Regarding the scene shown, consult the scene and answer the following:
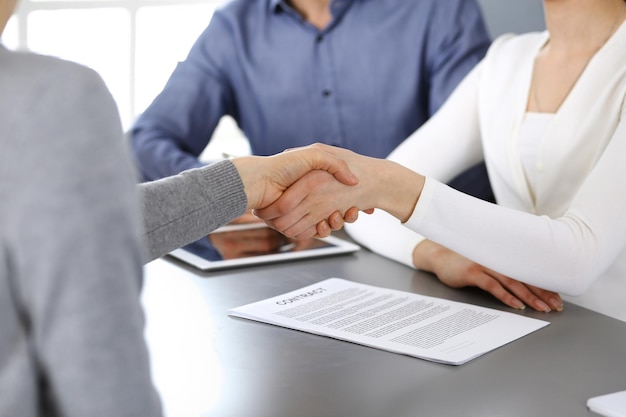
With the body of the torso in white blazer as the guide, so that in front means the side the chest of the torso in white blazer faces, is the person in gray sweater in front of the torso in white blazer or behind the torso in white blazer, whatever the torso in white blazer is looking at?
in front

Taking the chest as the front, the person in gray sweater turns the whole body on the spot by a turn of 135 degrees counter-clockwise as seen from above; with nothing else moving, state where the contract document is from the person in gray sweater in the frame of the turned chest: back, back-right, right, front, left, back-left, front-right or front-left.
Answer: back-right

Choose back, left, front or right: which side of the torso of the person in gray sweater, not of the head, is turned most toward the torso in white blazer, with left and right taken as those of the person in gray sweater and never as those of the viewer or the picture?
front

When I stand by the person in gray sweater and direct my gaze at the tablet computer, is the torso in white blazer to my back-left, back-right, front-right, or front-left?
front-right

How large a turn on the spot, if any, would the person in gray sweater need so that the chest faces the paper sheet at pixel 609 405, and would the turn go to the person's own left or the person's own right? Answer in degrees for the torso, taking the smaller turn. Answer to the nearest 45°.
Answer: approximately 45° to the person's own right

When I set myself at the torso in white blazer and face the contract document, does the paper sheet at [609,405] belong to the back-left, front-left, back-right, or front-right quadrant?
front-left

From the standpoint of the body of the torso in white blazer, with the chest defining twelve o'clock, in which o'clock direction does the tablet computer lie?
The tablet computer is roughly at 1 o'clock from the torso in white blazer.

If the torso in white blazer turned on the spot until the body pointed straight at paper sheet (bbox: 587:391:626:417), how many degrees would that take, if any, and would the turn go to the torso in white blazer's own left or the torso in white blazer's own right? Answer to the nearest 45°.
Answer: approximately 45° to the torso in white blazer's own left

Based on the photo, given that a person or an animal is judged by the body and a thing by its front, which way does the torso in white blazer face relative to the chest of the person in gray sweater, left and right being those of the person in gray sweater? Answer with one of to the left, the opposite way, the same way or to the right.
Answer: the opposite way

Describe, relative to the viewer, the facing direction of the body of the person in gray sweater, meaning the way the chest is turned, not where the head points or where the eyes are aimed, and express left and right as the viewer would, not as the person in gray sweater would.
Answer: facing away from the viewer and to the right of the viewer

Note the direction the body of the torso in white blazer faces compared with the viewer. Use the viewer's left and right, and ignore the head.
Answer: facing the viewer and to the left of the viewer
